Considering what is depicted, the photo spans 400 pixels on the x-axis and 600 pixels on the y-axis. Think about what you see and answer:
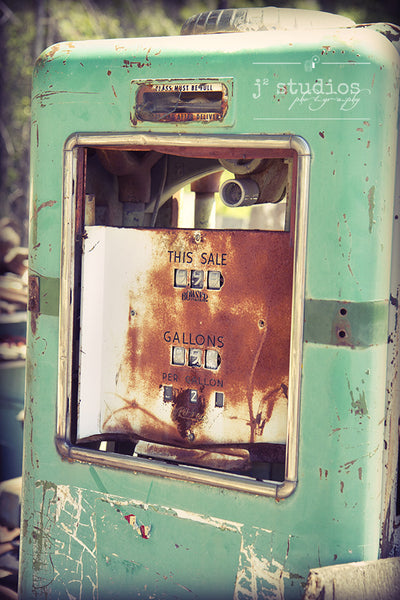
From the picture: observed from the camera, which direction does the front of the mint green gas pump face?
facing the viewer and to the left of the viewer
